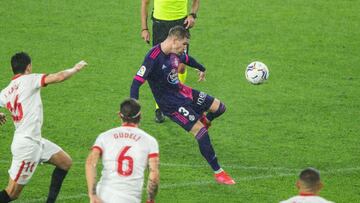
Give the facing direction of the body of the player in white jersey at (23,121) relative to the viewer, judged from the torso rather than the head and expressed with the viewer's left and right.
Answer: facing away from the viewer and to the right of the viewer

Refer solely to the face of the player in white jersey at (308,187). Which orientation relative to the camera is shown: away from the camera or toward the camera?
away from the camera

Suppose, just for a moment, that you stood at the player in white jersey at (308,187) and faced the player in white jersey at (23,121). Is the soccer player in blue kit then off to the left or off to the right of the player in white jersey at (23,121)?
right

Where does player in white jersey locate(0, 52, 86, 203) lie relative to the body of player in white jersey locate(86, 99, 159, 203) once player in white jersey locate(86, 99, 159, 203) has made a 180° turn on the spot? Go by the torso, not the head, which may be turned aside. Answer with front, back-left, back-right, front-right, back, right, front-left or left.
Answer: back-right

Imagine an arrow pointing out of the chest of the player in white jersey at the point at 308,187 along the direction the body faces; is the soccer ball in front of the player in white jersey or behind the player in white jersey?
in front

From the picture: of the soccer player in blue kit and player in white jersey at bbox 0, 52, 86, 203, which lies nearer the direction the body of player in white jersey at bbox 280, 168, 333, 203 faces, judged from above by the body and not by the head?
the soccer player in blue kit

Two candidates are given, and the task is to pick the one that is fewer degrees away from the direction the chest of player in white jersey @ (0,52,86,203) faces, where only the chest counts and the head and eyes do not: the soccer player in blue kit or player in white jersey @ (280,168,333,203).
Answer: the soccer player in blue kit

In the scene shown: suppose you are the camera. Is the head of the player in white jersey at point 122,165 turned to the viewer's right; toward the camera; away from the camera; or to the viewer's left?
away from the camera

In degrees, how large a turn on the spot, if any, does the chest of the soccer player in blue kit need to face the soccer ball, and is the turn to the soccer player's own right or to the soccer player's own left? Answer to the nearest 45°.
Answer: approximately 90° to the soccer player's own left

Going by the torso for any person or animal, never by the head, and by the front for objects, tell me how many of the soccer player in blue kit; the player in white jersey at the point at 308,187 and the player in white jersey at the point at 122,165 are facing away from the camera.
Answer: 2

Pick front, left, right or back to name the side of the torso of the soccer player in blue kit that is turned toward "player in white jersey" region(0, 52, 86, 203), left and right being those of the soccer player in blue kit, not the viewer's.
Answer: right

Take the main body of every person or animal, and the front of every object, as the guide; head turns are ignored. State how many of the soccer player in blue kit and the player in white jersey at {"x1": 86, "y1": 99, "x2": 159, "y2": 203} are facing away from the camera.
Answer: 1

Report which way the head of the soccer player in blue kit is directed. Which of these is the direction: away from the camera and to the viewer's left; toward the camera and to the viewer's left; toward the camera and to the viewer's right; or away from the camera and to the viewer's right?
toward the camera and to the viewer's right

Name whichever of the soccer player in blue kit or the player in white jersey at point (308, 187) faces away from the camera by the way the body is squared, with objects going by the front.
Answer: the player in white jersey

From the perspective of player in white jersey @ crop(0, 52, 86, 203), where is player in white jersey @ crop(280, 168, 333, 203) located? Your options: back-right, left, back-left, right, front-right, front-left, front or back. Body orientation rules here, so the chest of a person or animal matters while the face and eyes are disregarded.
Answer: right

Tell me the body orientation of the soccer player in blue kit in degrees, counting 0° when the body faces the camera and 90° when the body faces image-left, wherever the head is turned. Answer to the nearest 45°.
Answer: approximately 315°

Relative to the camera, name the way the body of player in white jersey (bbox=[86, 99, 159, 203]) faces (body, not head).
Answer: away from the camera
